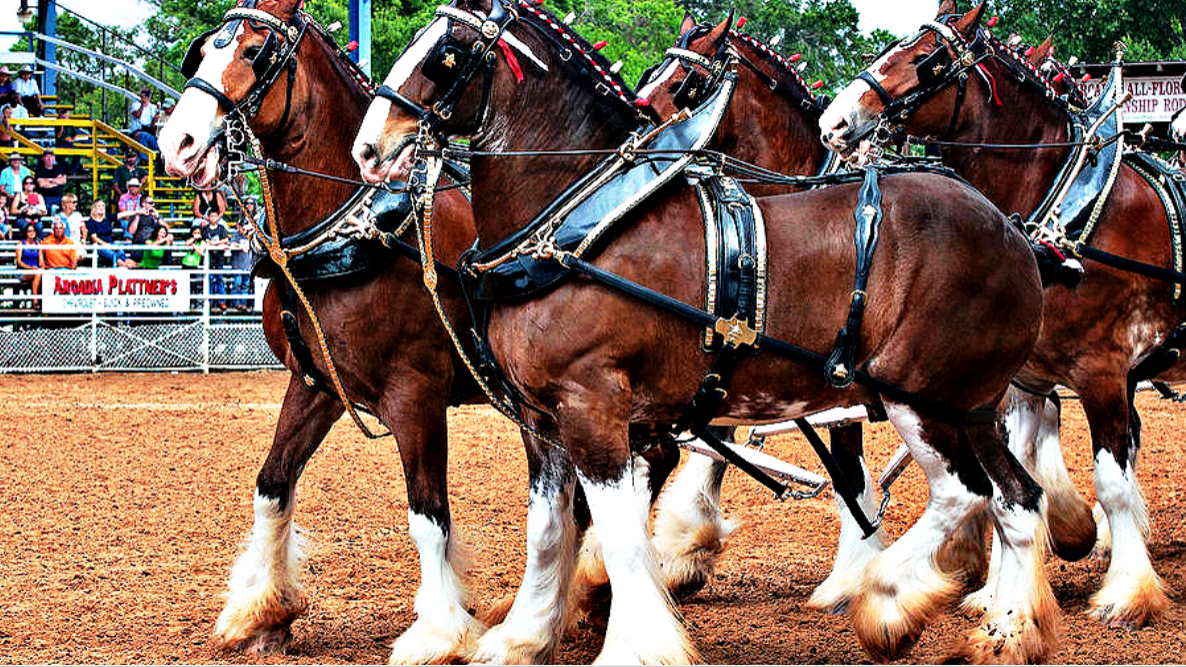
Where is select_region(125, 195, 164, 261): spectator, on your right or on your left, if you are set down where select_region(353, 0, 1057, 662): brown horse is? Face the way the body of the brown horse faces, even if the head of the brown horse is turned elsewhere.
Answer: on your right

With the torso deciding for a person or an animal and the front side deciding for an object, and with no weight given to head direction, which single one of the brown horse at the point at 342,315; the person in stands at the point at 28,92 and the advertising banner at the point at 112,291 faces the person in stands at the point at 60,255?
the person in stands at the point at 28,92

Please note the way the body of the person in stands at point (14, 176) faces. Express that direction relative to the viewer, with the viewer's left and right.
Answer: facing the viewer

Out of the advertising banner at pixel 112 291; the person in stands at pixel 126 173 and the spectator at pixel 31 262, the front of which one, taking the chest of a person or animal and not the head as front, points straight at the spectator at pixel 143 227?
the person in stands

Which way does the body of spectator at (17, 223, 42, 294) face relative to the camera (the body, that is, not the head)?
toward the camera

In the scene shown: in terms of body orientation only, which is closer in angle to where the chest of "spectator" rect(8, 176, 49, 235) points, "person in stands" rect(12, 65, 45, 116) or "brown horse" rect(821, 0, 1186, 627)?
the brown horse

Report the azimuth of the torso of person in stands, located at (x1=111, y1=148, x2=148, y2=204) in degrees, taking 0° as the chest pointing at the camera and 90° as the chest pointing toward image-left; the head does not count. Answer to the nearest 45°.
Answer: approximately 0°

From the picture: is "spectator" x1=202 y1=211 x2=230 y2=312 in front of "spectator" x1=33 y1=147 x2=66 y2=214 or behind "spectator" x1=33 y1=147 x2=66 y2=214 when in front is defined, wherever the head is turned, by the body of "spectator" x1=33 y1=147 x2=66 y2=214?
in front

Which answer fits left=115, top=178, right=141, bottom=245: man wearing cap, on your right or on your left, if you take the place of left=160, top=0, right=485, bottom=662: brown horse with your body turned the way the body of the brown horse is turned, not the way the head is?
on your right

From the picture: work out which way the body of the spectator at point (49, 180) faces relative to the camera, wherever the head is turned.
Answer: toward the camera

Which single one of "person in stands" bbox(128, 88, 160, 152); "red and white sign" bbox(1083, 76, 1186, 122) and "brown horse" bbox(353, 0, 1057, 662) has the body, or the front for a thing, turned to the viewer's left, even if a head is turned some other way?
the brown horse

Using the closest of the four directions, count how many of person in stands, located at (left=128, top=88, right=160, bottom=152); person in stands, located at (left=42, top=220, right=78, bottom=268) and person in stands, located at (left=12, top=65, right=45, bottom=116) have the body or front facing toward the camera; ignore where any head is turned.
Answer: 3

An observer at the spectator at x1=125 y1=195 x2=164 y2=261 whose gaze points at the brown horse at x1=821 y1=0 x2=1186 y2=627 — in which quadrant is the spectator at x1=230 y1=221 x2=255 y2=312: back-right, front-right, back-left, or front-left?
front-left
